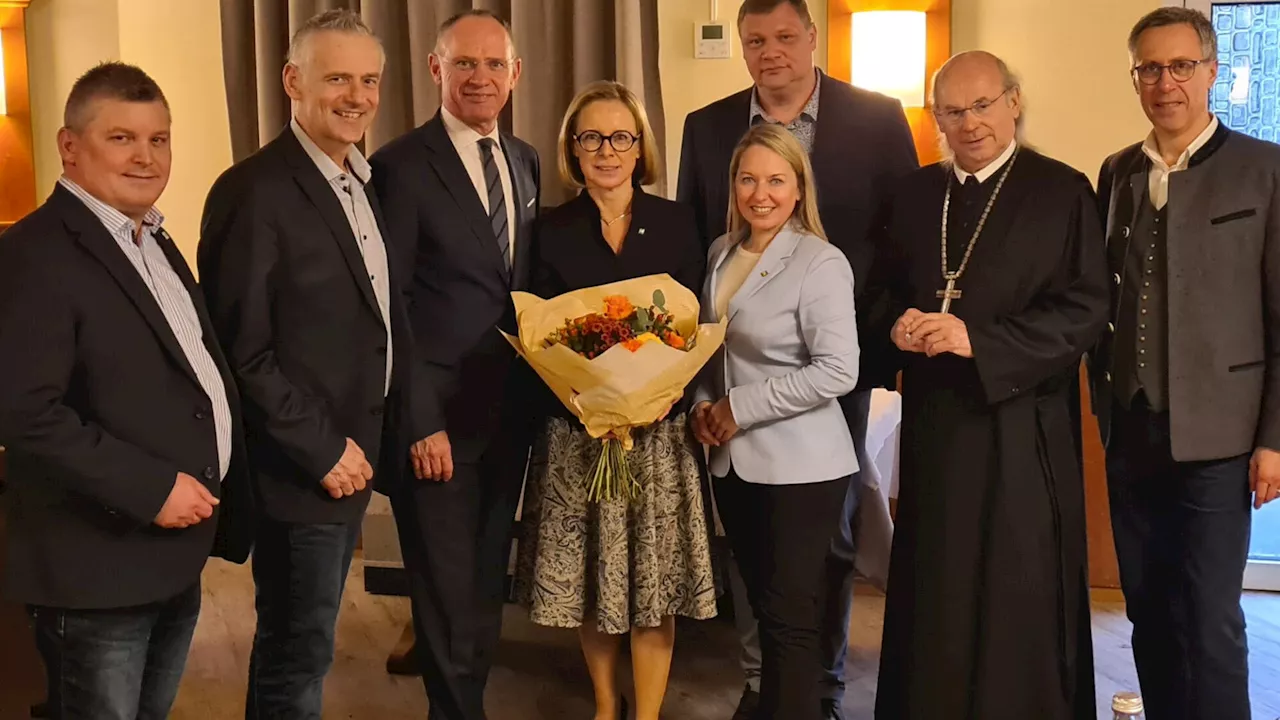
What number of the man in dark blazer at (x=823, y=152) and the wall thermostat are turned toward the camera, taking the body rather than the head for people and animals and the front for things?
2

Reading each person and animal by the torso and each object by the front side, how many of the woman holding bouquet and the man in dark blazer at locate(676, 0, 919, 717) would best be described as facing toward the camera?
2

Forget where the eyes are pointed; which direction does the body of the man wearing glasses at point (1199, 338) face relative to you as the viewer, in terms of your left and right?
facing the viewer and to the left of the viewer

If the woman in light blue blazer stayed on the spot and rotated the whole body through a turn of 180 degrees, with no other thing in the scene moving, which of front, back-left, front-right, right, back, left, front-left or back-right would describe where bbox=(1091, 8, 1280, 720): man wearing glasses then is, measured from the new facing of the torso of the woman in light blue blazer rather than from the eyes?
front-right

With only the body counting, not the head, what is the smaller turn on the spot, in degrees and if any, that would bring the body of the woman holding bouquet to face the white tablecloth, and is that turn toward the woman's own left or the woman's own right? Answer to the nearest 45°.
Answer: approximately 135° to the woman's own left

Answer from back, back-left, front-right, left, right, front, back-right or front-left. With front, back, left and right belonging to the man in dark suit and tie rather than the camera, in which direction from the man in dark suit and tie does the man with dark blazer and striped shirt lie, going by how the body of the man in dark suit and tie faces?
right

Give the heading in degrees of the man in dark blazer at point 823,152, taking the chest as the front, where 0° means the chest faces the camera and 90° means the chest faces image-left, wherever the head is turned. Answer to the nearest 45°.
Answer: approximately 0°

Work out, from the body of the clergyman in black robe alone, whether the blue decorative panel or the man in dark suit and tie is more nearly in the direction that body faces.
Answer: the man in dark suit and tie

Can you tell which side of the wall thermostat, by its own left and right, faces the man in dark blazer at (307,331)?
front

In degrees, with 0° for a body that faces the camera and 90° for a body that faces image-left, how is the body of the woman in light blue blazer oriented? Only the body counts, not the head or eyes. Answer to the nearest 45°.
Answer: approximately 45°
